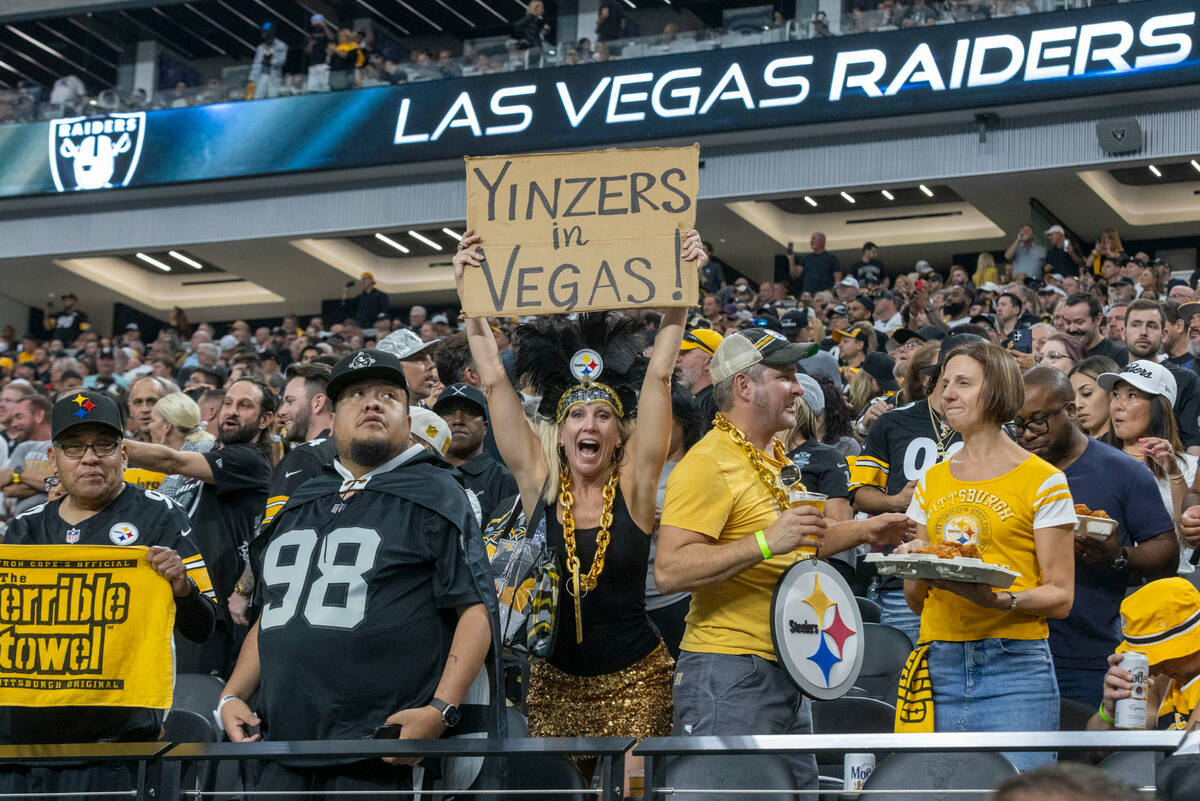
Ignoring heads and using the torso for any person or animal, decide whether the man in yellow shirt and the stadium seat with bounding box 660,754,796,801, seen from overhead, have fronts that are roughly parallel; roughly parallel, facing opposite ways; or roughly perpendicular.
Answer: roughly perpendicular

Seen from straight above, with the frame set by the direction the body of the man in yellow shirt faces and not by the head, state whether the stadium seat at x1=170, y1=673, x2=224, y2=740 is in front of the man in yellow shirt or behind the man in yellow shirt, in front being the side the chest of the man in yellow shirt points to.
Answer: behind

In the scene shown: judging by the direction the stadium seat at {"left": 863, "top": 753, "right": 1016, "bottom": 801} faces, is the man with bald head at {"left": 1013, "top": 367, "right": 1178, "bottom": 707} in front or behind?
behind

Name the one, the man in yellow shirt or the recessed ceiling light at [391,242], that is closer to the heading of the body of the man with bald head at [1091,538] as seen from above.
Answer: the man in yellow shirt

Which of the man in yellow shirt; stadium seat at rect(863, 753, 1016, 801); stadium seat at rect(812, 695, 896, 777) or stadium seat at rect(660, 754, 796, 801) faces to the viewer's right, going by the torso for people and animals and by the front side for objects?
the man in yellow shirt

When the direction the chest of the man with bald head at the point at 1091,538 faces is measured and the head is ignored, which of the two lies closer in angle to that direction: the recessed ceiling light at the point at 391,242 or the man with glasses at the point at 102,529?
the man with glasses

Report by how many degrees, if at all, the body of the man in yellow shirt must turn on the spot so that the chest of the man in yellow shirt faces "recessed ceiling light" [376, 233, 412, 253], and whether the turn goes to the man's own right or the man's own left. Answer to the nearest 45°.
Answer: approximately 90° to the man's own left

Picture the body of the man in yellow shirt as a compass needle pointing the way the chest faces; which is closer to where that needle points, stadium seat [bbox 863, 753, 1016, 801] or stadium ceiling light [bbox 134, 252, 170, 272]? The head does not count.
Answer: the stadium seat

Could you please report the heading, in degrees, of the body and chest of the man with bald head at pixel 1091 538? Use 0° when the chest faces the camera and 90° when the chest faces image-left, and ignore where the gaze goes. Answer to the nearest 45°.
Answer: approximately 45°

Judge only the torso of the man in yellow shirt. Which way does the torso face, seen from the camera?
to the viewer's right

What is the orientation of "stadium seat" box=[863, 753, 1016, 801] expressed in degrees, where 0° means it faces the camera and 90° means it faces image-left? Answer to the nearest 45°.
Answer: approximately 0°

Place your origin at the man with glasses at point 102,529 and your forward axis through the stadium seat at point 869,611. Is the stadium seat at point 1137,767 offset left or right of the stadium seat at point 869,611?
right
